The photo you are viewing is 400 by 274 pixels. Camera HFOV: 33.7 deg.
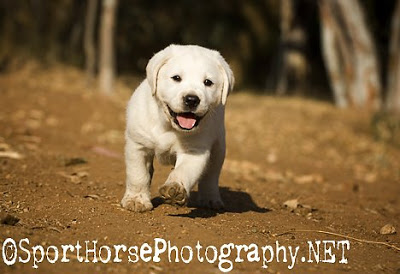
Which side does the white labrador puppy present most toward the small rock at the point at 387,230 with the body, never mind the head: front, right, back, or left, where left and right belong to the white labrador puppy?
left

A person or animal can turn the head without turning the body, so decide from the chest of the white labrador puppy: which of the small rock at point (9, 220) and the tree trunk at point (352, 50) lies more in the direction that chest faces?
the small rock

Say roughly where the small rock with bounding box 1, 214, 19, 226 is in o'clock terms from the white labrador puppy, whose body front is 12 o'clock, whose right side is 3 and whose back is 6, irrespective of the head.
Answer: The small rock is roughly at 2 o'clock from the white labrador puppy.

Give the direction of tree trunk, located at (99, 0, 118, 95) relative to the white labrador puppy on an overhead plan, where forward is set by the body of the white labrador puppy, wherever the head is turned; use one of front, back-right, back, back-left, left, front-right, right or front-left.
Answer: back

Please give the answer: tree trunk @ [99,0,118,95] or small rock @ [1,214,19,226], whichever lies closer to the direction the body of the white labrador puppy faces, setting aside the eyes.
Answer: the small rock

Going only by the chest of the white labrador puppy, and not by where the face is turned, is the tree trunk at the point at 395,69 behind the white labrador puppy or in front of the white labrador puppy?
behind

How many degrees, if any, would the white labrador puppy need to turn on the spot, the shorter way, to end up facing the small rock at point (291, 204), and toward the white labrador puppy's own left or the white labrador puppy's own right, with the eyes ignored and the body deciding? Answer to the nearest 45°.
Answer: approximately 135° to the white labrador puppy's own left

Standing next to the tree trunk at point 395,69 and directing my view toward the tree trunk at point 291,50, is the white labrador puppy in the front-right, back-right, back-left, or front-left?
back-left

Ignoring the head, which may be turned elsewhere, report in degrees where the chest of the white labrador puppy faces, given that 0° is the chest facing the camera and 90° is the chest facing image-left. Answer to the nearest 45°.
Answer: approximately 0°

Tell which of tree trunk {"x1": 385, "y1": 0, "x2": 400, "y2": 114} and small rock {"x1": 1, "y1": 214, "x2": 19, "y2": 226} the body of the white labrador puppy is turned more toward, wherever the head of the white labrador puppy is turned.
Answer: the small rock

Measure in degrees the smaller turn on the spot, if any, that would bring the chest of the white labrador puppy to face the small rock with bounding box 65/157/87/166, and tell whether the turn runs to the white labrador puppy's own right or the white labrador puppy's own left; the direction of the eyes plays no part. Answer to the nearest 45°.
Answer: approximately 135° to the white labrador puppy's own right

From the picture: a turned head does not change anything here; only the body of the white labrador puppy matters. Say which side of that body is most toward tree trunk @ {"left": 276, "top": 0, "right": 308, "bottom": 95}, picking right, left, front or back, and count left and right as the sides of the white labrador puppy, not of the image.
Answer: back
